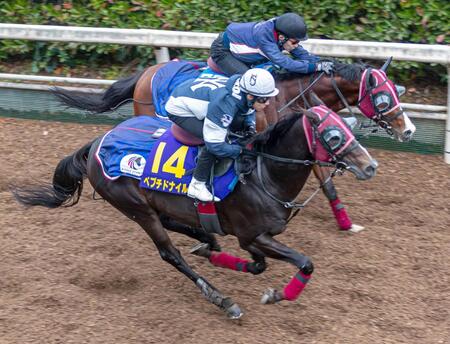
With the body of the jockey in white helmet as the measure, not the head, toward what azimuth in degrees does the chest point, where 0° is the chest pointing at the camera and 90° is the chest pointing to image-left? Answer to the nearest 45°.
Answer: approximately 270°

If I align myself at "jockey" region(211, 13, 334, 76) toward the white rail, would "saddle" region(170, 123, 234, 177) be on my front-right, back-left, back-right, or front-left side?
back-left

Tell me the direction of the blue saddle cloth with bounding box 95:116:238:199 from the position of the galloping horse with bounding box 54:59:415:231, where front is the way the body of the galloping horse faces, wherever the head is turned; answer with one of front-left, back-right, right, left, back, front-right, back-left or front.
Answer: back-right

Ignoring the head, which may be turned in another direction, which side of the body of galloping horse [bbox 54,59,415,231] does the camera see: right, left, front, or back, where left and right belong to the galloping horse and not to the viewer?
right

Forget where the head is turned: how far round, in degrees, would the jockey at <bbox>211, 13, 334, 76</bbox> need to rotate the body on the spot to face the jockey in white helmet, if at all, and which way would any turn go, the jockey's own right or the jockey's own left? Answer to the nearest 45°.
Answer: approximately 90° to the jockey's own right

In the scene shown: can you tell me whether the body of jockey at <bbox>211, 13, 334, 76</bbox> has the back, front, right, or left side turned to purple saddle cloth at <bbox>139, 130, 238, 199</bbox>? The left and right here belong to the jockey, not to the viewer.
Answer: right

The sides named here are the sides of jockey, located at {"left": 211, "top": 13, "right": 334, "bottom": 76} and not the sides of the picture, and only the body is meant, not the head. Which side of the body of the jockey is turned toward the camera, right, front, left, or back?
right

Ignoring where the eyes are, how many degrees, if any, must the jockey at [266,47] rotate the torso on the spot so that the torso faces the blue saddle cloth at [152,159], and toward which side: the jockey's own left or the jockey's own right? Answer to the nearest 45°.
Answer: approximately 135° to the jockey's own right

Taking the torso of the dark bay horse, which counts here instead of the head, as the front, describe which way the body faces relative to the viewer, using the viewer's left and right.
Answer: facing to the right of the viewer

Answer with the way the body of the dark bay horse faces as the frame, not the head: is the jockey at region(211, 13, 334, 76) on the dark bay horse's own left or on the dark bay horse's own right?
on the dark bay horse's own left
